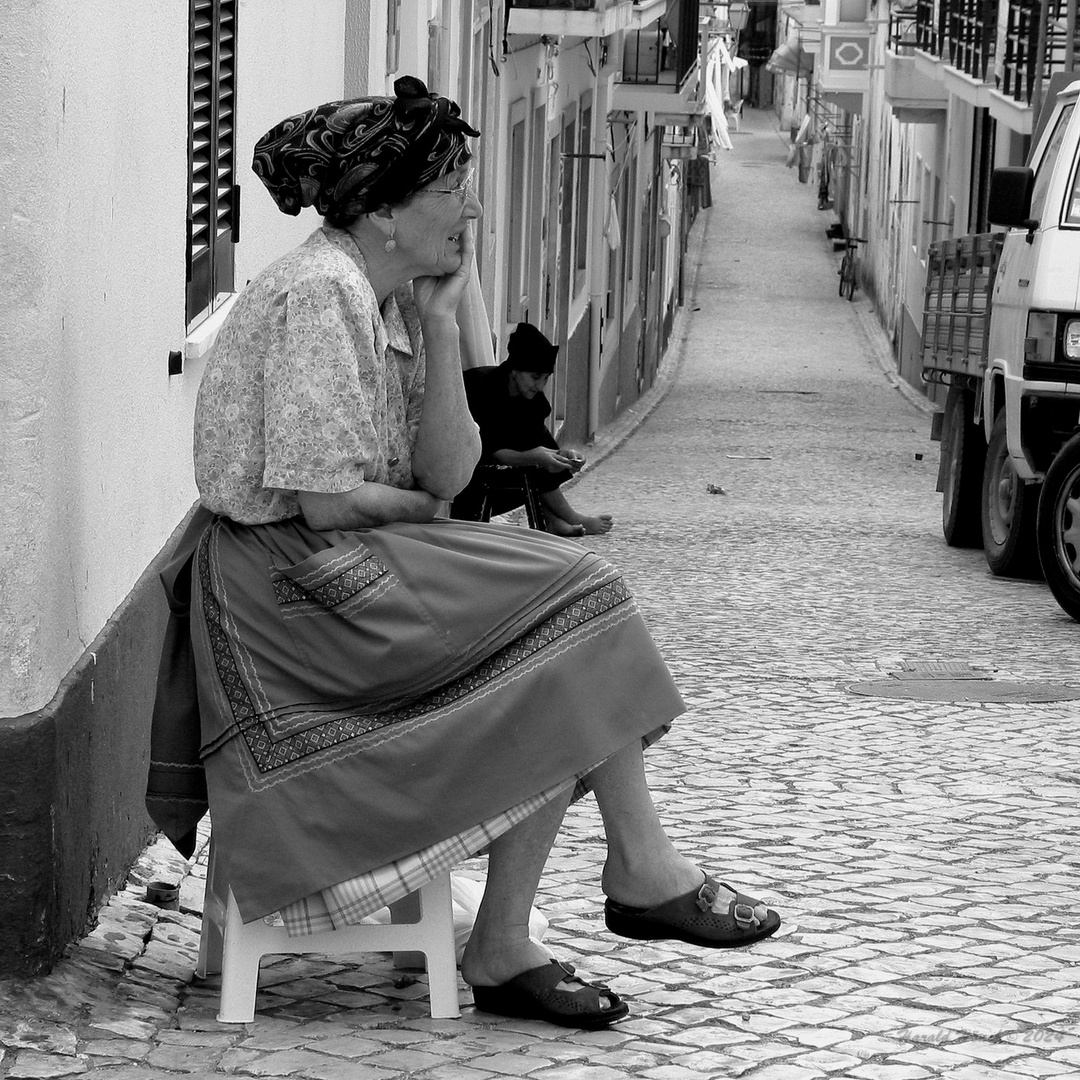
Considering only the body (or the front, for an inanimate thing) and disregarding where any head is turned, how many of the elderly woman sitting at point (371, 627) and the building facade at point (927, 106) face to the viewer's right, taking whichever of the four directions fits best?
1

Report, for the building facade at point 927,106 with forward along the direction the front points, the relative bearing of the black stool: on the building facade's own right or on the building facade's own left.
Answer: on the building facade's own left

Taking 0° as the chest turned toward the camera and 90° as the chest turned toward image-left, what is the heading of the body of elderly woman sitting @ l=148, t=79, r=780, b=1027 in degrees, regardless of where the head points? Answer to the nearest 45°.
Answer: approximately 270°

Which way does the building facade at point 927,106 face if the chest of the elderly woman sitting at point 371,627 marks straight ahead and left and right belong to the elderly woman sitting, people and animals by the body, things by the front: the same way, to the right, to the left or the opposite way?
the opposite way

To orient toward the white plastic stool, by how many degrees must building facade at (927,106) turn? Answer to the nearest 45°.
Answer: approximately 90° to its left

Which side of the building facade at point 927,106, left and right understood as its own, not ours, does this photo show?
left

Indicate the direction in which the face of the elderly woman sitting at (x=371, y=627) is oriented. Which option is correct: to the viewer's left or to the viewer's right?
to the viewer's right
